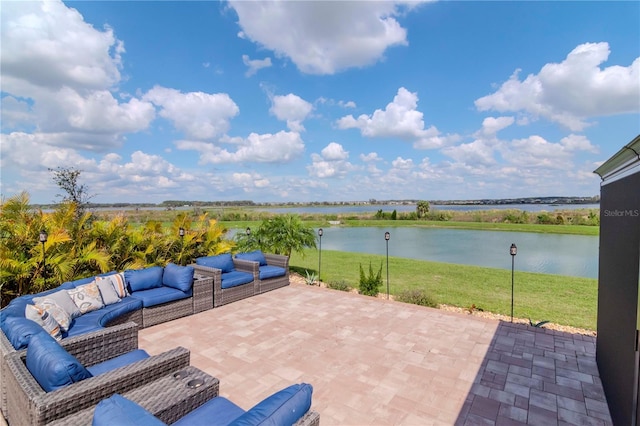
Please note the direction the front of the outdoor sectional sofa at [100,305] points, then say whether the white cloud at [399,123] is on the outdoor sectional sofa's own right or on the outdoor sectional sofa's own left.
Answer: on the outdoor sectional sofa's own left

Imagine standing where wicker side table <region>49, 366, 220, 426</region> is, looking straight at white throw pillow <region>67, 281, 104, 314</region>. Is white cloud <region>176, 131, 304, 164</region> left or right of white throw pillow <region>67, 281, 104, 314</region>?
right

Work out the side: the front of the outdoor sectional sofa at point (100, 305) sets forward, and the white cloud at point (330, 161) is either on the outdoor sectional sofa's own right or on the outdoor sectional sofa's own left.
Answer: on the outdoor sectional sofa's own left

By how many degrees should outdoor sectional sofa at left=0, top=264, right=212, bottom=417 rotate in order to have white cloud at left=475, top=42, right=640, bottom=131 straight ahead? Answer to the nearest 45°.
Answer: approximately 45° to its left

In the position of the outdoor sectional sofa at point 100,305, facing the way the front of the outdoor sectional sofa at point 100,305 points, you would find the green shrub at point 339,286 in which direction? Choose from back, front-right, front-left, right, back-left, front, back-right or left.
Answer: front-left

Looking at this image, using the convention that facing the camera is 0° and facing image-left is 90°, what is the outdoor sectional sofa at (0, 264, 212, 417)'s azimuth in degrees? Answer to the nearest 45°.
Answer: approximately 315°

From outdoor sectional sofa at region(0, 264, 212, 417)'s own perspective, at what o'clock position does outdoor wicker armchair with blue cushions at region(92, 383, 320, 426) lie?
outdoor wicker armchair with blue cushions at region(92, 383, 320, 426) is roughly at 1 o'clock from outdoor sectional sofa at region(0, 264, 212, 417).

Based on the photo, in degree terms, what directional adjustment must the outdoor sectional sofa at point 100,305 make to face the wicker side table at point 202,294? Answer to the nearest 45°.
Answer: approximately 45° to its left

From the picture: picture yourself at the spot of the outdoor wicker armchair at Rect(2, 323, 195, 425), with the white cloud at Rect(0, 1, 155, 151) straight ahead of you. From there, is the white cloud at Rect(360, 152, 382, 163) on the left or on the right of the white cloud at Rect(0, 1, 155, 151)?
right

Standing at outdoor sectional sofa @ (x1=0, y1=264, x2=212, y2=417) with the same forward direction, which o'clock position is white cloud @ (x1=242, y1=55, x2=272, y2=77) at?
The white cloud is roughly at 9 o'clock from the outdoor sectional sofa.

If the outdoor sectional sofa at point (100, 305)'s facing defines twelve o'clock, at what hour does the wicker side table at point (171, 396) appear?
The wicker side table is roughly at 1 o'clock from the outdoor sectional sofa.

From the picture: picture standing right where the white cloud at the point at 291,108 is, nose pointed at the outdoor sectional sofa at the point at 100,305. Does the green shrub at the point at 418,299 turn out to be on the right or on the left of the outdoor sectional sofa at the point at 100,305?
left

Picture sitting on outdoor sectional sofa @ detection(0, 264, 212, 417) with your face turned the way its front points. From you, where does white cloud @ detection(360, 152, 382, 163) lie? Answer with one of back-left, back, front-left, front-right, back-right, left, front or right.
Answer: left
